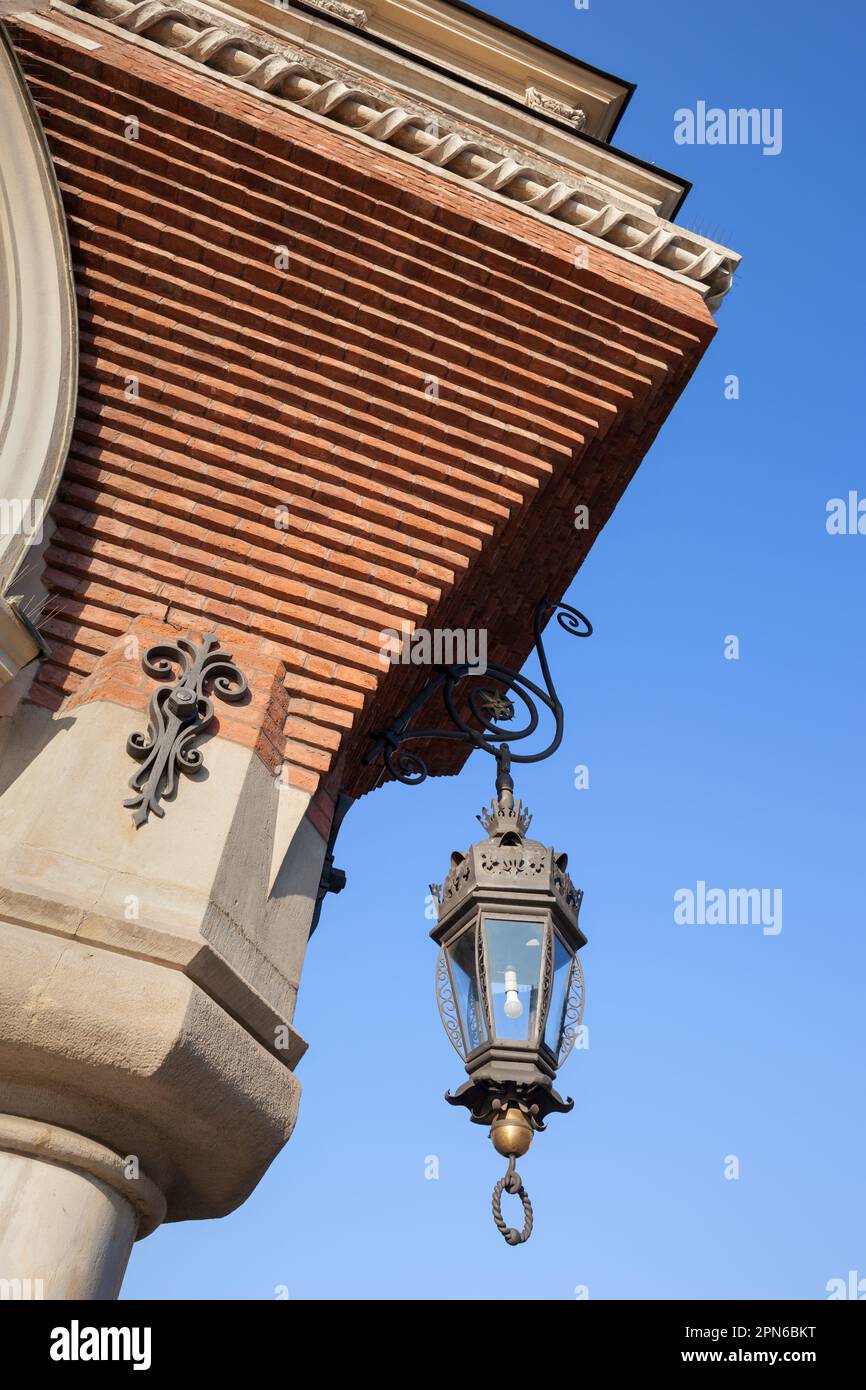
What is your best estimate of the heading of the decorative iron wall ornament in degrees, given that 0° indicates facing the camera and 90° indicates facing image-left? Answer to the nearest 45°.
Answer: approximately 0°

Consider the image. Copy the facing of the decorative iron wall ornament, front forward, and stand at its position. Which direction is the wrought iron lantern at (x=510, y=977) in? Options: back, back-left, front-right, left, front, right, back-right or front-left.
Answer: left

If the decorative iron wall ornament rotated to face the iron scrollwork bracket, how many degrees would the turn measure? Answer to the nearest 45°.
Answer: approximately 135° to its left
